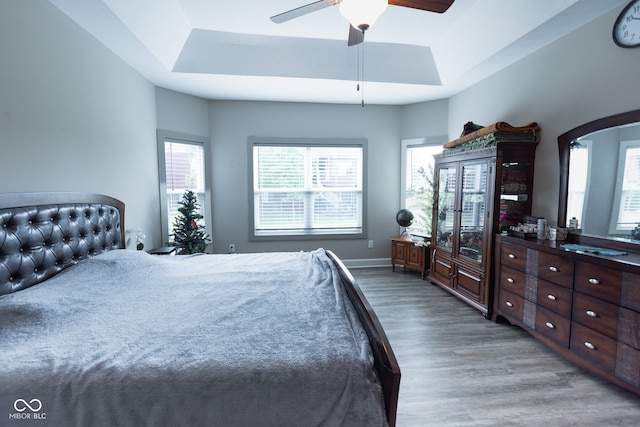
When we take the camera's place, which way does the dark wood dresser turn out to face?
facing the viewer and to the left of the viewer

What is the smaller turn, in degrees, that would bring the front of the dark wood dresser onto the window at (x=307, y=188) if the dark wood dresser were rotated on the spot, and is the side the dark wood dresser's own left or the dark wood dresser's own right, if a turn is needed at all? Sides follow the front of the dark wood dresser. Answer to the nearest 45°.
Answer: approximately 45° to the dark wood dresser's own right

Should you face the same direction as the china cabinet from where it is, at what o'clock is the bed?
The bed is roughly at 11 o'clock from the china cabinet.

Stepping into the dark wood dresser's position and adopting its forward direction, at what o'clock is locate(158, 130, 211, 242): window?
The window is roughly at 1 o'clock from the dark wood dresser.

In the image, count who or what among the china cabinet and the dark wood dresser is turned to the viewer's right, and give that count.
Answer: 0

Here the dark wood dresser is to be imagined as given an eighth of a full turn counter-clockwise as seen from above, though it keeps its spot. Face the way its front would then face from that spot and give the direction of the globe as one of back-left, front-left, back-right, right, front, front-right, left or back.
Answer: back-right

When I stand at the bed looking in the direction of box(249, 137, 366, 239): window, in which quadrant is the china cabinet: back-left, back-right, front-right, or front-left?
front-right

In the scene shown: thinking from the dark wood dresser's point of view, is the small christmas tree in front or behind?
in front

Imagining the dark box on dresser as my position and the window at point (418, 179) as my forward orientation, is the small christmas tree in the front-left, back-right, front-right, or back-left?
front-left

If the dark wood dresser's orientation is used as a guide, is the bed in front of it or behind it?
in front
